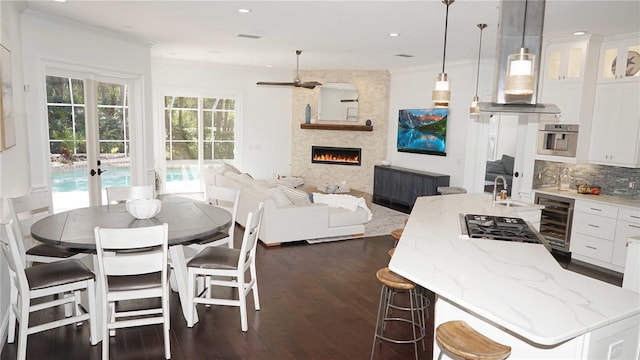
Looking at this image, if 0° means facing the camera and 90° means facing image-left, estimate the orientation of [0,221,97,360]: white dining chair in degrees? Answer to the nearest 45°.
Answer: approximately 225°

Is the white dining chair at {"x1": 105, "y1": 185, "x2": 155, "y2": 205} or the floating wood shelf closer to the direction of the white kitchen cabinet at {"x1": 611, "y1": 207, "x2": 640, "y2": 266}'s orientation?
the white dining chair

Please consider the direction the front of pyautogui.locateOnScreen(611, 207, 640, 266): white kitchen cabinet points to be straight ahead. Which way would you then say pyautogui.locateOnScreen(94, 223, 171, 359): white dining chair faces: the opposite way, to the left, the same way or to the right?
to the right

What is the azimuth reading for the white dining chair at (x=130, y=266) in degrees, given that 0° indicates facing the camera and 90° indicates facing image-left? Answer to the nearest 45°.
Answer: approximately 180°

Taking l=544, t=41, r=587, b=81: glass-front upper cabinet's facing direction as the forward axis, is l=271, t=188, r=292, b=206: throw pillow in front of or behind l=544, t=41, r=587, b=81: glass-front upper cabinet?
in front

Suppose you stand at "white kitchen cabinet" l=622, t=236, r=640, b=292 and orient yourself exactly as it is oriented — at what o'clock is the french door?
The french door is roughly at 1 o'clock from the white kitchen cabinet.

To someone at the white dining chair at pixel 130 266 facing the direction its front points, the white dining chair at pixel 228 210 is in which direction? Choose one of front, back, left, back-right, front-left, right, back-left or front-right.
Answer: front-right

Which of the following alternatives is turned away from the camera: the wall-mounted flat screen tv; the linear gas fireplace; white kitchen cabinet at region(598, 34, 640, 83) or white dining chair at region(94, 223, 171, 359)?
the white dining chair

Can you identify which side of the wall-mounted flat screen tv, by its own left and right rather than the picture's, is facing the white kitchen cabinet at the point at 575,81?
left

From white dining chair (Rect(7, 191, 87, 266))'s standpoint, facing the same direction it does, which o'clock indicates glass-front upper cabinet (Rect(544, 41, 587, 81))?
The glass-front upper cabinet is roughly at 11 o'clock from the white dining chair.

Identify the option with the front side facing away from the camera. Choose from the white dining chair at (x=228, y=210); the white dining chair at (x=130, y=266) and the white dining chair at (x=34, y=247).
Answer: the white dining chair at (x=130, y=266)

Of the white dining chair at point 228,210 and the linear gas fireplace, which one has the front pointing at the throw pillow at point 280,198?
the linear gas fireplace
